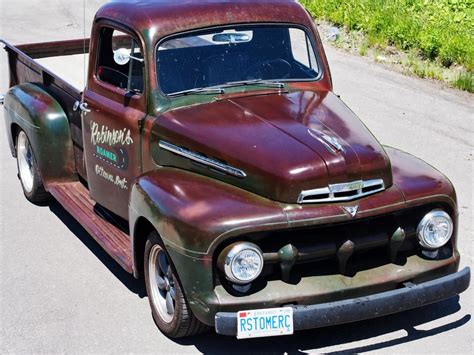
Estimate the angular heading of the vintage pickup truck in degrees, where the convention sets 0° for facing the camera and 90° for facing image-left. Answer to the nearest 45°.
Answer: approximately 315°
